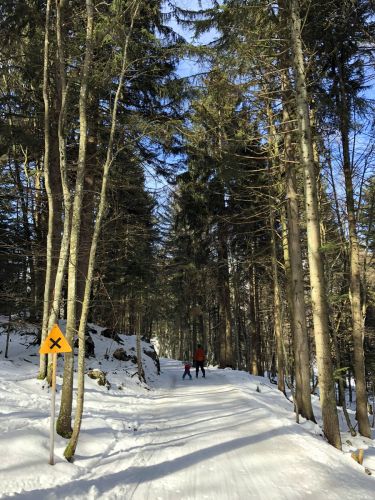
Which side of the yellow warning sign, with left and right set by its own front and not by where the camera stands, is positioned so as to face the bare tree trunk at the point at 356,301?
left

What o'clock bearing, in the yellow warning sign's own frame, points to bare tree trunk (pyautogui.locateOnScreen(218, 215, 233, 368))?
The bare tree trunk is roughly at 7 o'clock from the yellow warning sign.

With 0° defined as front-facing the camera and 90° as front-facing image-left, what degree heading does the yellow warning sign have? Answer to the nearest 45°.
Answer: approximately 0°

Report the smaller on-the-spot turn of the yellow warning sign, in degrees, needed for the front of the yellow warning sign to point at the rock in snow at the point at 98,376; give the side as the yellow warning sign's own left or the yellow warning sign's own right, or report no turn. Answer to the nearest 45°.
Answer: approximately 180°

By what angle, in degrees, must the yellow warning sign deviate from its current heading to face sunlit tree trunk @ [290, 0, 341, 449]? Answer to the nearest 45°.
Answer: approximately 90° to its left
